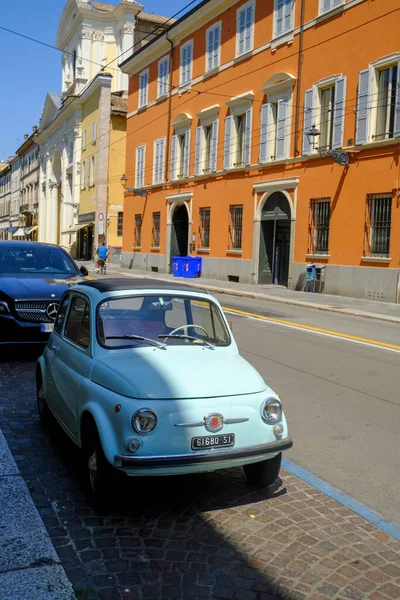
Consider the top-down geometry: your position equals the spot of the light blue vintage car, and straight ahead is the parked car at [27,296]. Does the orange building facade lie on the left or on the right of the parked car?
right

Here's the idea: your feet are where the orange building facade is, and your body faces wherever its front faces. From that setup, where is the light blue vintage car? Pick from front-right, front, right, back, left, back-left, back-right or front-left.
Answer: front-left

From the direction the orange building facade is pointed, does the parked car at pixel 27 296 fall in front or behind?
in front

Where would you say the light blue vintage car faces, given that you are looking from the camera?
facing the viewer and to the right of the viewer

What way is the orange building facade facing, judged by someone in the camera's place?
facing the viewer and to the left of the viewer

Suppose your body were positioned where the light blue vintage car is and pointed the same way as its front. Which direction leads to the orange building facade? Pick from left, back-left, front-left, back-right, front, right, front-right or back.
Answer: back-left

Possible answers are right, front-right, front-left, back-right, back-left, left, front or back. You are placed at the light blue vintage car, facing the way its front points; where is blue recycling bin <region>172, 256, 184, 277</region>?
back-left

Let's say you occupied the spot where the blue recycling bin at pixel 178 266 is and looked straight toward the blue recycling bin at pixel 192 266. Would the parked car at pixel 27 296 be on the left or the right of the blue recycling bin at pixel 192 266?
right

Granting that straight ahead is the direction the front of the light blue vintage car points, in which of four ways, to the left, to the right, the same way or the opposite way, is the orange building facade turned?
to the right

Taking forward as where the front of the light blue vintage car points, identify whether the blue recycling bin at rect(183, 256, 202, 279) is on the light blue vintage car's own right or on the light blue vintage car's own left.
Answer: on the light blue vintage car's own left

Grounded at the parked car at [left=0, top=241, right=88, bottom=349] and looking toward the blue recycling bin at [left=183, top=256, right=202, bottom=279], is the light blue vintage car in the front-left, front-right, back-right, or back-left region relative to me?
back-right

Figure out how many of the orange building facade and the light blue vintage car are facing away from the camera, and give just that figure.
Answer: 0

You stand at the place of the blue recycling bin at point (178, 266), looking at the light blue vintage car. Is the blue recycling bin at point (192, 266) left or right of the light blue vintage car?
left
